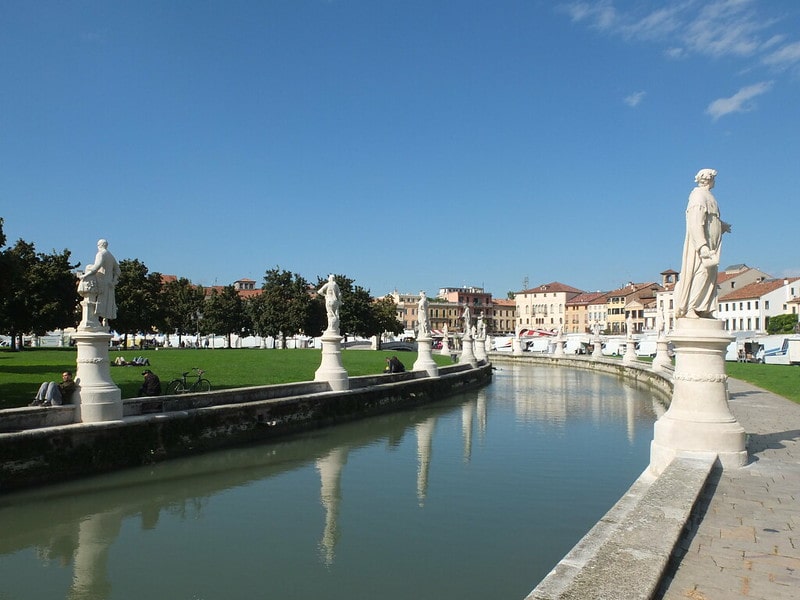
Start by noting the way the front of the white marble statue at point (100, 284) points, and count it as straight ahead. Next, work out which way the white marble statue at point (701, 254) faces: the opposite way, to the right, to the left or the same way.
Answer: the opposite way

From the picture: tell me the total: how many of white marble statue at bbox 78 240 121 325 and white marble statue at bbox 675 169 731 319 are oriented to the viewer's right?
1
